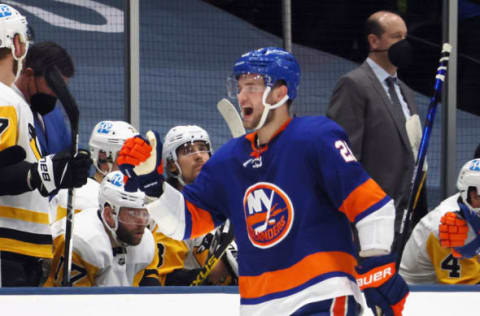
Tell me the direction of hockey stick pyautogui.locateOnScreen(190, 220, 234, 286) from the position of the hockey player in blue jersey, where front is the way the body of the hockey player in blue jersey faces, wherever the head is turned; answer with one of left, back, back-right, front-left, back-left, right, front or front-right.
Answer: back-right

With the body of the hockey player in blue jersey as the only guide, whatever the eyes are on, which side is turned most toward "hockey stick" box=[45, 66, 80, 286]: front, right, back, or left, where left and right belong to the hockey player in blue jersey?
right

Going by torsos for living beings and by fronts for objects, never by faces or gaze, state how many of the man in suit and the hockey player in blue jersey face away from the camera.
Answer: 0

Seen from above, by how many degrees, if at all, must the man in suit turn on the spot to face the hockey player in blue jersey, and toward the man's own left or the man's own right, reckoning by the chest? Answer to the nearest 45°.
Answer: approximately 45° to the man's own right

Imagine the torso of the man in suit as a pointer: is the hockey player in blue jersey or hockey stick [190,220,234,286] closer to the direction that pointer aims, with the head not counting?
the hockey player in blue jersey
